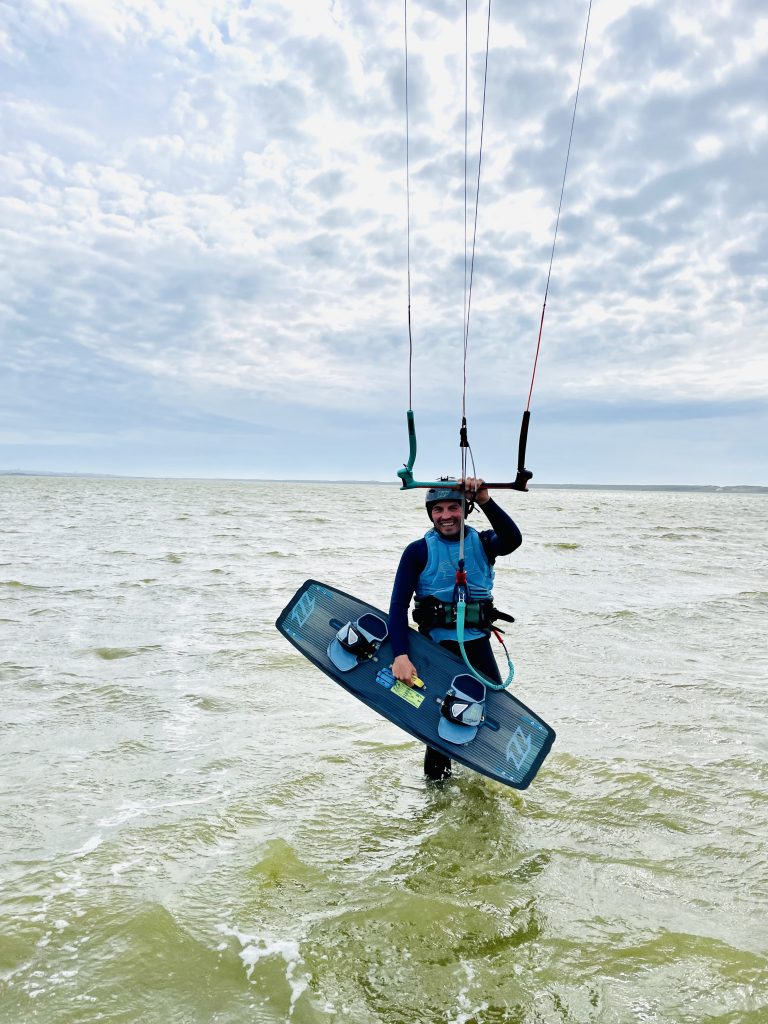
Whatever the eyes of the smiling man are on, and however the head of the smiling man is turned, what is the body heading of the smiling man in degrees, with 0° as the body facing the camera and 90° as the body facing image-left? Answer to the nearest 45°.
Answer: approximately 0°
